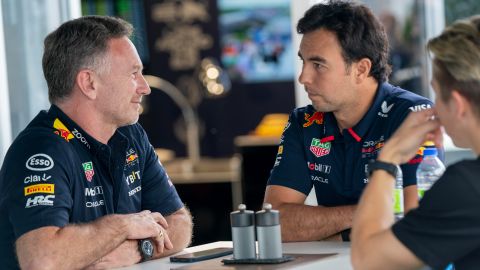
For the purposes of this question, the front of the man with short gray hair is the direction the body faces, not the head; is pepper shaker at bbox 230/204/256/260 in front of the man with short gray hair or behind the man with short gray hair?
in front

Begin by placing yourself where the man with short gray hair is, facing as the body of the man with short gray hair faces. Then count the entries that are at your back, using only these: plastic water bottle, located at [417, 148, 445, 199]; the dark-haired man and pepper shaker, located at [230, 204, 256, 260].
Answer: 0

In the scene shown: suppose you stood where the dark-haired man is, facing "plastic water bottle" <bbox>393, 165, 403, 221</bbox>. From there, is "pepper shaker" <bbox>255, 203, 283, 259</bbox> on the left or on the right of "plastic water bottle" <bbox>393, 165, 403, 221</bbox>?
right

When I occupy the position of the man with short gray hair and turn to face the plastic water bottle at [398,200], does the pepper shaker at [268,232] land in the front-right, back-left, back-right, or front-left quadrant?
front-right

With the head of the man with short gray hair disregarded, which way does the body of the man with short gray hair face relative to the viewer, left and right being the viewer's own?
facing the viewer and to the right of the viewer

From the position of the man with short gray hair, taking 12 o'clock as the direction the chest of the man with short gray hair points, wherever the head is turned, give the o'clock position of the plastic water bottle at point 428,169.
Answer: The plastic water bottle is roughly at 11 o'clock from the man with short gray hair.

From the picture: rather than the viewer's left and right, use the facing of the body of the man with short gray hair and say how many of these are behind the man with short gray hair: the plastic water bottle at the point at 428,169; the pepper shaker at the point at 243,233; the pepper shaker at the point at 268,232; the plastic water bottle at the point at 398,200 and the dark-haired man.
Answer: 0

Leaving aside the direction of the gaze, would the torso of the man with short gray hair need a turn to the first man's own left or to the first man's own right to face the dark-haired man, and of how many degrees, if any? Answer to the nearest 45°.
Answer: approximately 45° to the first man's own left

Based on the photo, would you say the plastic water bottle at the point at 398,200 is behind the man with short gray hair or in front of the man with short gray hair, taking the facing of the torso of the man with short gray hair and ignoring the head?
in front

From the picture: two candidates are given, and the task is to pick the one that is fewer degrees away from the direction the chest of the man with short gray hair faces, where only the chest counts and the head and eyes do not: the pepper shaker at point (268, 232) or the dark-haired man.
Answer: the pepper shaker
